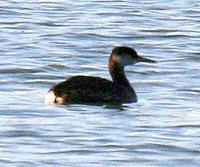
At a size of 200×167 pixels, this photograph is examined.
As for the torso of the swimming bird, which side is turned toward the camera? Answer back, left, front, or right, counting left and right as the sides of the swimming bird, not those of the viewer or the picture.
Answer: right
